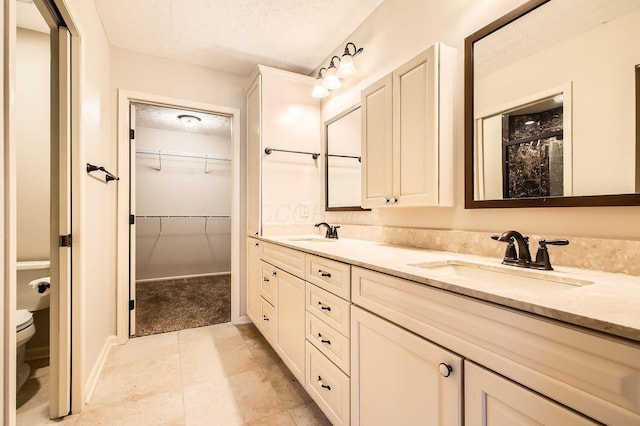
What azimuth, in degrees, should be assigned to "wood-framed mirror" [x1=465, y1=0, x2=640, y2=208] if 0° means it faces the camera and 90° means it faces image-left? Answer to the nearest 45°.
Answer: approximately 45°

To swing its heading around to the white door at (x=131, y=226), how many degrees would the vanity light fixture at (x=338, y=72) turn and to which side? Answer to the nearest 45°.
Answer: approximately 45° to its right

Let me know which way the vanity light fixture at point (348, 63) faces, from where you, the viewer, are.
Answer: facing the viewer and to the left of the viewer

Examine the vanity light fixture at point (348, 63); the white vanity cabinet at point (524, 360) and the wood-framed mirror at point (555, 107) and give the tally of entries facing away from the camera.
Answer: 0

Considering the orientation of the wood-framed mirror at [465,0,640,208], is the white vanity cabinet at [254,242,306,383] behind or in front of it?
in front

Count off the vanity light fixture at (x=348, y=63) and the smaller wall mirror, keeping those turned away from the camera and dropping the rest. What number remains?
0

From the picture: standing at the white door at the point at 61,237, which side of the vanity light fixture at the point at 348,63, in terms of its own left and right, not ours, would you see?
front
